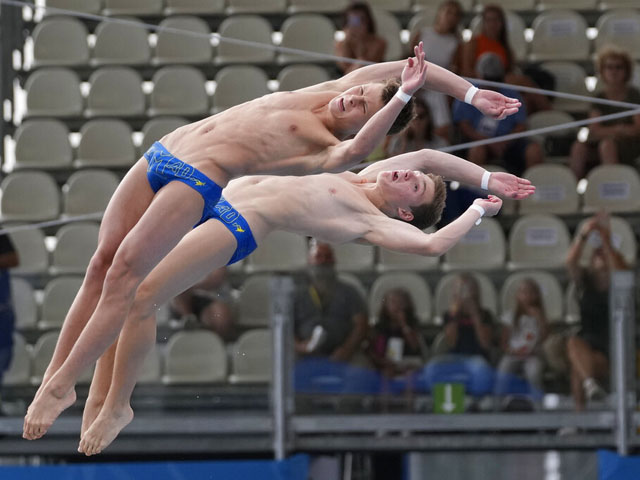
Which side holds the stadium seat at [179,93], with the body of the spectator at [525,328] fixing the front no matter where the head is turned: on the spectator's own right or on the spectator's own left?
on the spectator's own right

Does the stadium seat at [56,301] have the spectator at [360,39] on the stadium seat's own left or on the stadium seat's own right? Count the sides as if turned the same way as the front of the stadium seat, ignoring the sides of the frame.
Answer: on the stadium seat's own left

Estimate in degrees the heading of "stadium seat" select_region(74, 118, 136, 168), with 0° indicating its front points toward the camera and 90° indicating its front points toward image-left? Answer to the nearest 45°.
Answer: approximately 0°

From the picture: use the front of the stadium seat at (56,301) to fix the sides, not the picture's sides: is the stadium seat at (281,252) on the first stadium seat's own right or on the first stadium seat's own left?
on the first stadium seat's own left

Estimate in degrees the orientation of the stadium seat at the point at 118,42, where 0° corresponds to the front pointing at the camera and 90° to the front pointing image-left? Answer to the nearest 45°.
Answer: approximately 0°
